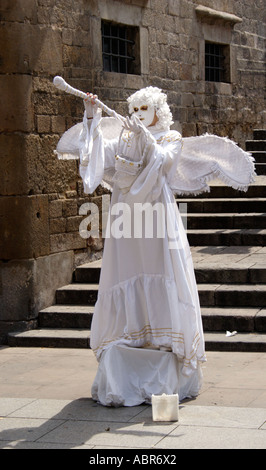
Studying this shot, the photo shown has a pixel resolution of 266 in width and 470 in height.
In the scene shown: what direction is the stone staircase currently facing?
toward the camera

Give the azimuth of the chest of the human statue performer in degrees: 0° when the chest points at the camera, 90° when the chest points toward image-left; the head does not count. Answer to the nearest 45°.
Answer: approximately 45°

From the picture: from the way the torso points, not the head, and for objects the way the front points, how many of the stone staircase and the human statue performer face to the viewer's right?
0

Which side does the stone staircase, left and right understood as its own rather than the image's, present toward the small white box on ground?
front

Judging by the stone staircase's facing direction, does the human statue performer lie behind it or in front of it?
in front
